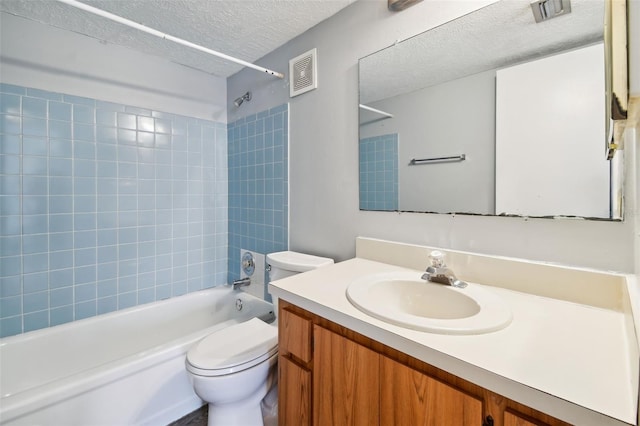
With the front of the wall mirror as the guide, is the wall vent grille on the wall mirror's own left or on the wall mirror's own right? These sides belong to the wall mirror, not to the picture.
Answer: on the wall mirror's own right

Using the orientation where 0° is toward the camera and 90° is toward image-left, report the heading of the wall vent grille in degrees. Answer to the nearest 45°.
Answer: approximately 45°

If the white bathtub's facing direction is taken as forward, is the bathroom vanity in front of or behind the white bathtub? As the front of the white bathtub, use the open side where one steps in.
in front

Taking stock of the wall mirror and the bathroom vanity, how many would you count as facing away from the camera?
0

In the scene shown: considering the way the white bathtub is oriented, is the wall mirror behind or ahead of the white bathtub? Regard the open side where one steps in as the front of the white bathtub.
ahead

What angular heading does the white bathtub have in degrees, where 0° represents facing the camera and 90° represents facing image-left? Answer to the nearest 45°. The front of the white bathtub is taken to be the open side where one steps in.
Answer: approximately 315°

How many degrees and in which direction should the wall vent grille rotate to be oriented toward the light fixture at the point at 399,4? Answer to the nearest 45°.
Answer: approximately 90° to its left

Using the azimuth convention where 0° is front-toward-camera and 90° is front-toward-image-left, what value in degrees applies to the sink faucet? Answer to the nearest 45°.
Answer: approximately 45°

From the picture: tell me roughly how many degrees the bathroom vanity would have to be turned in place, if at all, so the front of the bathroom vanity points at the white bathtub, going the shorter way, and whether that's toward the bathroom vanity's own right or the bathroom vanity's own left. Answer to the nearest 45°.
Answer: approximately 45° to the bathroom vanity's own right
